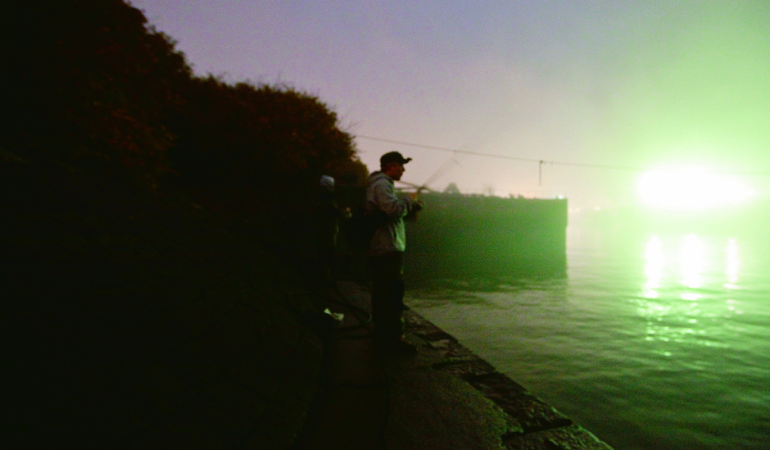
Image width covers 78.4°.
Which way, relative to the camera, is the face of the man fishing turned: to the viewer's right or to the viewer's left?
to the viewer's right

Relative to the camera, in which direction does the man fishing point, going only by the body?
to the viewer's right

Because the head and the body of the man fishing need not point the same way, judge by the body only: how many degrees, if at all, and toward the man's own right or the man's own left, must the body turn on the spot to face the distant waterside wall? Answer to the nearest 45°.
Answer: approximately 90° to the man's own left

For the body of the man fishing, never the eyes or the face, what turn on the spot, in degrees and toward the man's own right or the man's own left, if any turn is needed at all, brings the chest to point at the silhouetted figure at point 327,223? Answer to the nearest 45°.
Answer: approximately 90° to the man's own left
